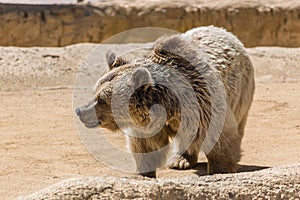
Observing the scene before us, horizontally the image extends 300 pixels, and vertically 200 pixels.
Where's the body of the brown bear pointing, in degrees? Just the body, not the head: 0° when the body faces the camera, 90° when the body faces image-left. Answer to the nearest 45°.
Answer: approximately 45°
